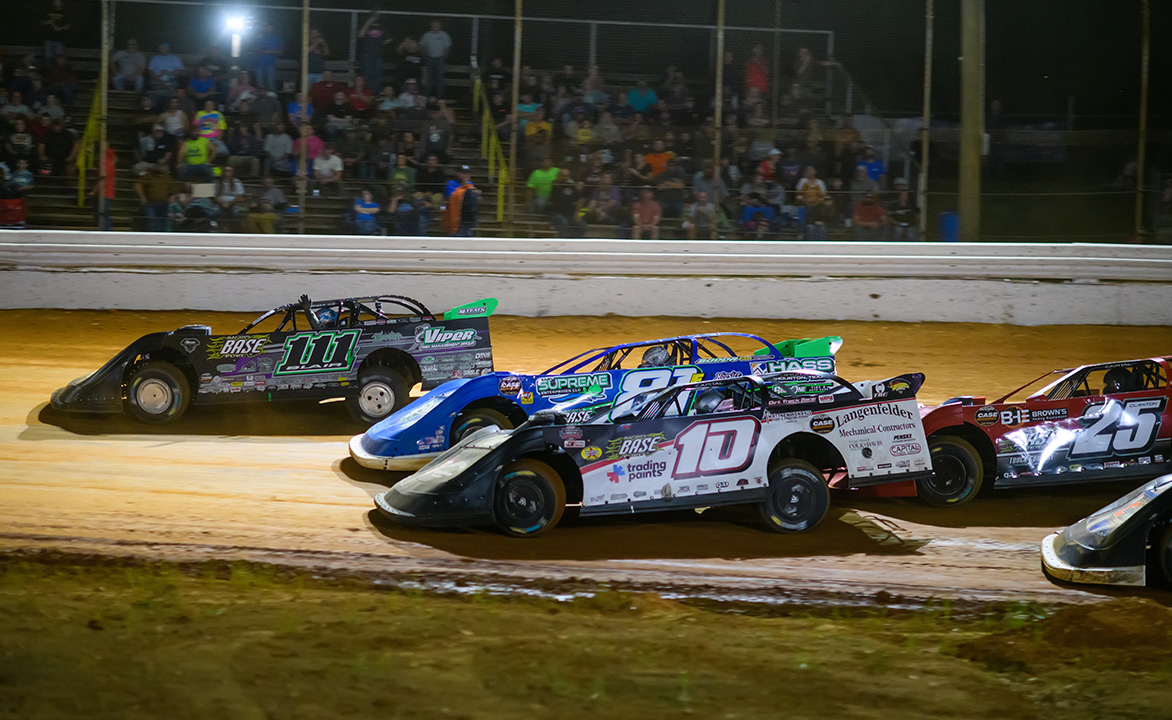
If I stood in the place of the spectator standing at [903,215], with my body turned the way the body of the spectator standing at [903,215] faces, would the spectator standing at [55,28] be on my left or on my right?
on my right

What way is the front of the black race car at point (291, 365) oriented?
to the viewer's left

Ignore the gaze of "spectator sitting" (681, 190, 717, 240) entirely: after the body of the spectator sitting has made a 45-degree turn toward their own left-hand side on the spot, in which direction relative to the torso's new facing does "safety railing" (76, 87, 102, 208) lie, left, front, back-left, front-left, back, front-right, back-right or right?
back-right

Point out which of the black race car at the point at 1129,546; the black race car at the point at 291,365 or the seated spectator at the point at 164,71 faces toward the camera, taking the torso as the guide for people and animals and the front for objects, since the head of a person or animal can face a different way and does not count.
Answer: the seated spectator

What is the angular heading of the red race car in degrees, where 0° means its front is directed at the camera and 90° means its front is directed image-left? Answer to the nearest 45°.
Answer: approximately 90°

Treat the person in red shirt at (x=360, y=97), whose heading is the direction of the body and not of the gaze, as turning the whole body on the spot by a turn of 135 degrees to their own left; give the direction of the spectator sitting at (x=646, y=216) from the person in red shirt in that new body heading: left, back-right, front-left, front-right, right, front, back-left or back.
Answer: front-right

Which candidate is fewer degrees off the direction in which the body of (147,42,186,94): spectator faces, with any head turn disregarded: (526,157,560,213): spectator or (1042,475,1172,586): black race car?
the black race car

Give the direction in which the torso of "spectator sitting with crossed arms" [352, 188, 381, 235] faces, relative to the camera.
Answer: toward the camera

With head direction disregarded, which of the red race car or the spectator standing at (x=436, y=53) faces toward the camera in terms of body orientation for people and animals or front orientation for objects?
the spectator standing

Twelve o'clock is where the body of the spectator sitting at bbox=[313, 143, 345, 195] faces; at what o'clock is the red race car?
The red race car is roughly at 11 o'clock from the spectator sitting.

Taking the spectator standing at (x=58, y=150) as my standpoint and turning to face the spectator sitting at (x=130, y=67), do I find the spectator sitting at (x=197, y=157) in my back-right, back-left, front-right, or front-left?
front-right

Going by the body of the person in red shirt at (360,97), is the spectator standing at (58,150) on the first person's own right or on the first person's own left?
on the first person's own right

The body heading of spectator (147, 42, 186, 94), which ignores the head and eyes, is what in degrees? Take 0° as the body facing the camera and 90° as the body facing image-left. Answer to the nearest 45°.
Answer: approximately 0°

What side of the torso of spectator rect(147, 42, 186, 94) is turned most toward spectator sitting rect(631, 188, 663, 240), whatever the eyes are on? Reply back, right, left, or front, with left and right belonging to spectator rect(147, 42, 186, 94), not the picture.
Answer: left
